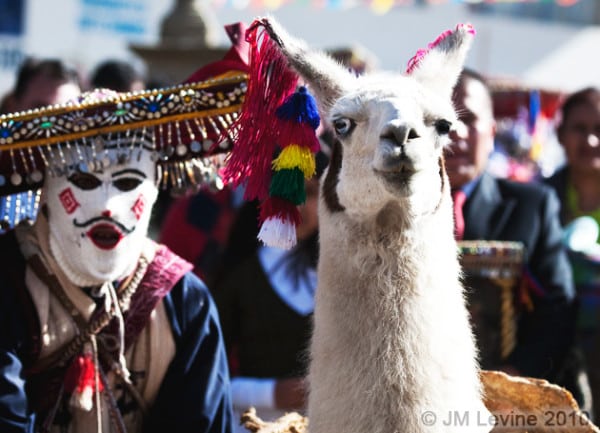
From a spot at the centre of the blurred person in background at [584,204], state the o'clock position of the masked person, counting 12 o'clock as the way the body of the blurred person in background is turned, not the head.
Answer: The masked person is roughly at 1 o'clock from the blurred person in background.

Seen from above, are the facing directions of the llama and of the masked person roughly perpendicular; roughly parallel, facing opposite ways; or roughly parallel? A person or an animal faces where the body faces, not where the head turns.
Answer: roughly parallel

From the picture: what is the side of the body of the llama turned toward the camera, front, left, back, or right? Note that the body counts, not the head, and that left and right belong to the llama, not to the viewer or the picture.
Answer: front

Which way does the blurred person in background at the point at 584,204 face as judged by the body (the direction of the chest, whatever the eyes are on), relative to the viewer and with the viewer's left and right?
facing the viewer

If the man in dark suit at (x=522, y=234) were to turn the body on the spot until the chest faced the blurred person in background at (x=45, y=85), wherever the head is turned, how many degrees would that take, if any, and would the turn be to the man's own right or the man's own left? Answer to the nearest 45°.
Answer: approximately 45° to the man's own right

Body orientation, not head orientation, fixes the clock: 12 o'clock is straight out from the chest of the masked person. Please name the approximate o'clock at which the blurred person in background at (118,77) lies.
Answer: The blurred person in background is roughly at 6 o'clock from the masked person.

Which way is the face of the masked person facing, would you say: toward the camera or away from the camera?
toward the camera

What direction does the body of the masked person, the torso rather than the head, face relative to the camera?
toward the camera

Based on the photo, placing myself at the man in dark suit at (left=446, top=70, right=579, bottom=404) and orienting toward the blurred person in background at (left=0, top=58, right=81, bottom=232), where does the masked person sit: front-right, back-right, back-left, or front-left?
front-left

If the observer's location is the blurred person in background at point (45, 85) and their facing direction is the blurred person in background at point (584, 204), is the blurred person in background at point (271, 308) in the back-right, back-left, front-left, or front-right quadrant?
front-right

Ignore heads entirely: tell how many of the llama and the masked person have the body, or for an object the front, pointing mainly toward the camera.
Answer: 2

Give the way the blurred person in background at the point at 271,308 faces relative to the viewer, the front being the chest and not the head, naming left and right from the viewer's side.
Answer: facing the viewer and to the right of the viewer

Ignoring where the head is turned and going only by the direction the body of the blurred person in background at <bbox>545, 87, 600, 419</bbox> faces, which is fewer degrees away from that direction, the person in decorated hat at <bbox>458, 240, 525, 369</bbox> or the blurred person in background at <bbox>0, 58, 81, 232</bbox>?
the person in decorated hat

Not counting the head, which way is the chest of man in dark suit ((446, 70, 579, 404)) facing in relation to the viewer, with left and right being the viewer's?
facing the viewer and to the left of the viewer
